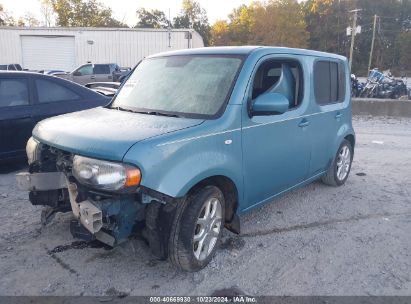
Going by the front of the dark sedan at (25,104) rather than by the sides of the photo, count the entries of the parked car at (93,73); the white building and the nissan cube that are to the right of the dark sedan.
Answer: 2

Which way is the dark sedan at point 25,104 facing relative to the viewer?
to the viewer's left

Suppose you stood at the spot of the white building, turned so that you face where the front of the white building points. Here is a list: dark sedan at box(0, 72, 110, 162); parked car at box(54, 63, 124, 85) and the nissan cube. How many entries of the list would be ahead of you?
3

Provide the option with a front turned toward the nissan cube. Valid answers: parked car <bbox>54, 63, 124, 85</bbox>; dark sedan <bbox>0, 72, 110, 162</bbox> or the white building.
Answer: the white building

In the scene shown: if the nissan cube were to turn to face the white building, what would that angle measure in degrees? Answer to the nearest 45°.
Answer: approximately 135° to its right

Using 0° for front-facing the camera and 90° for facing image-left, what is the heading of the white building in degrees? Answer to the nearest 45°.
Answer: approximately 0°
